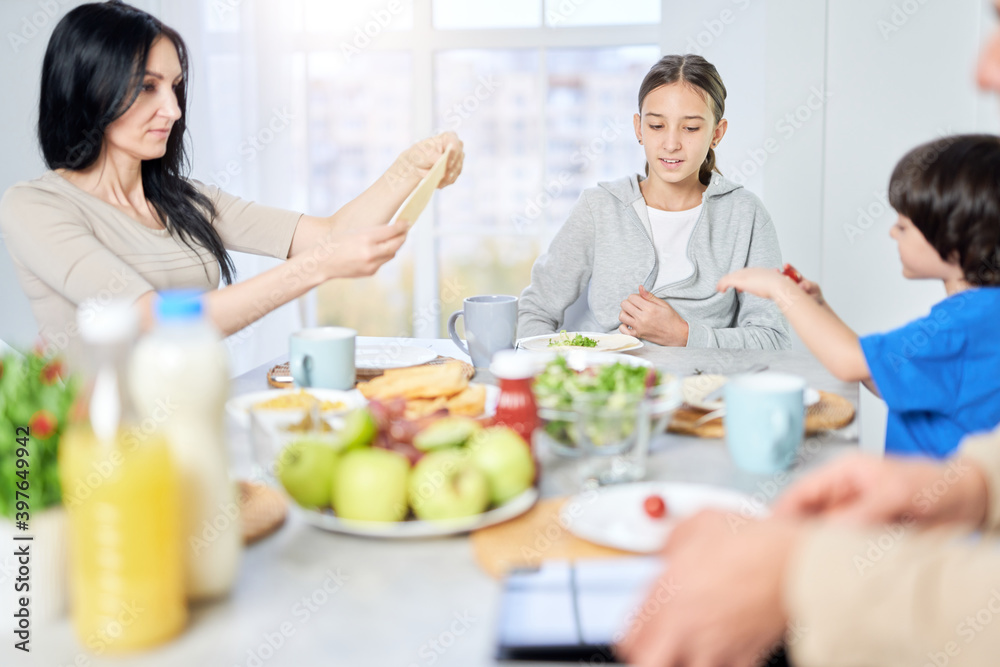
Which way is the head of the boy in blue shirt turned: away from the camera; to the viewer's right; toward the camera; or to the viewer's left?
to the viewer's left

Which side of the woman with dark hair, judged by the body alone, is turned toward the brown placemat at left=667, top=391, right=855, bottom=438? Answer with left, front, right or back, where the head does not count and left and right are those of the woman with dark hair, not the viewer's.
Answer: front

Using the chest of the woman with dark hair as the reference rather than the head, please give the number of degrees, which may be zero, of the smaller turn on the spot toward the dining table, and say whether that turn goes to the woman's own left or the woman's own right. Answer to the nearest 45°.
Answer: approximately 45° to the woman's own right

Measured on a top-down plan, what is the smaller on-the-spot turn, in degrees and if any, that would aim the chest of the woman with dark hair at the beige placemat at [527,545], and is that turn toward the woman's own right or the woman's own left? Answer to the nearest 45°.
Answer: approximately 45° to the woman's own right

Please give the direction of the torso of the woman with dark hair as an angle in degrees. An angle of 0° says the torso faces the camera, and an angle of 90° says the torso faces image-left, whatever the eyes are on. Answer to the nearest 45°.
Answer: approximately 315°

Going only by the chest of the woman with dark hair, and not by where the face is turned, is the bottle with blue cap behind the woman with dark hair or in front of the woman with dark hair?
in front

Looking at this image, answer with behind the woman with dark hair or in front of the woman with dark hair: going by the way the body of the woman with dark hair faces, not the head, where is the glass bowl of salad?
in front

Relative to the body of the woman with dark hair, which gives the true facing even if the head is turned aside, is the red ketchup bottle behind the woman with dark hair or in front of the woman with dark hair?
in front
